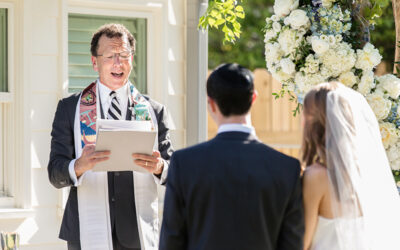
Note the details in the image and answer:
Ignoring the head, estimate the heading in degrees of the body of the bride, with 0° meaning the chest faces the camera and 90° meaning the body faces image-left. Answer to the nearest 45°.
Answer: approximately 135°

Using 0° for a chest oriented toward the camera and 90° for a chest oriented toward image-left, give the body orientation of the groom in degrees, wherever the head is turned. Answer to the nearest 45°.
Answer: approximately 180°

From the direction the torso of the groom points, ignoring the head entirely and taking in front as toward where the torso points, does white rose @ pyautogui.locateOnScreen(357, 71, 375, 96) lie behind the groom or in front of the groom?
in front

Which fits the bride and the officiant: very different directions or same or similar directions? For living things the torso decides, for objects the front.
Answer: very different directions

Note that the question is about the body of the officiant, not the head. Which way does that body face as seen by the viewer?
toward the camera

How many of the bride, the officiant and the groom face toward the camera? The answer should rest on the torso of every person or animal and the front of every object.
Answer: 1

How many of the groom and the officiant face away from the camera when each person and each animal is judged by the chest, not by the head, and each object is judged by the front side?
1

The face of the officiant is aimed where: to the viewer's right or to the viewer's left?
to the viewer's right

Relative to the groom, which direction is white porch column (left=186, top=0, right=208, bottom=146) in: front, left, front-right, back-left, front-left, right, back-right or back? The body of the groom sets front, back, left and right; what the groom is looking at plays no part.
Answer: front

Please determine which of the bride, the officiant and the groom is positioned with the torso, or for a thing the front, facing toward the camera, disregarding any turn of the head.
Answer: the officiant

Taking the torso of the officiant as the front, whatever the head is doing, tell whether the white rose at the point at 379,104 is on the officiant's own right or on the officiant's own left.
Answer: on the officiant's own left

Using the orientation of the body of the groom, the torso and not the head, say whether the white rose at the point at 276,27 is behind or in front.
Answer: in front

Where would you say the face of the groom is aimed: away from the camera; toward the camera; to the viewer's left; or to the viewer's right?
away from the camera

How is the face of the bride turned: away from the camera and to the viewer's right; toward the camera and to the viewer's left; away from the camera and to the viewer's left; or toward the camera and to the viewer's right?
away from the camera and to the viewer's left

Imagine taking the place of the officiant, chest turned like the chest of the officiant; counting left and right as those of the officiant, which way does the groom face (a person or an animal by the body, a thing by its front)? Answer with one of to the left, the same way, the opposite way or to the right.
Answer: the opposite way
